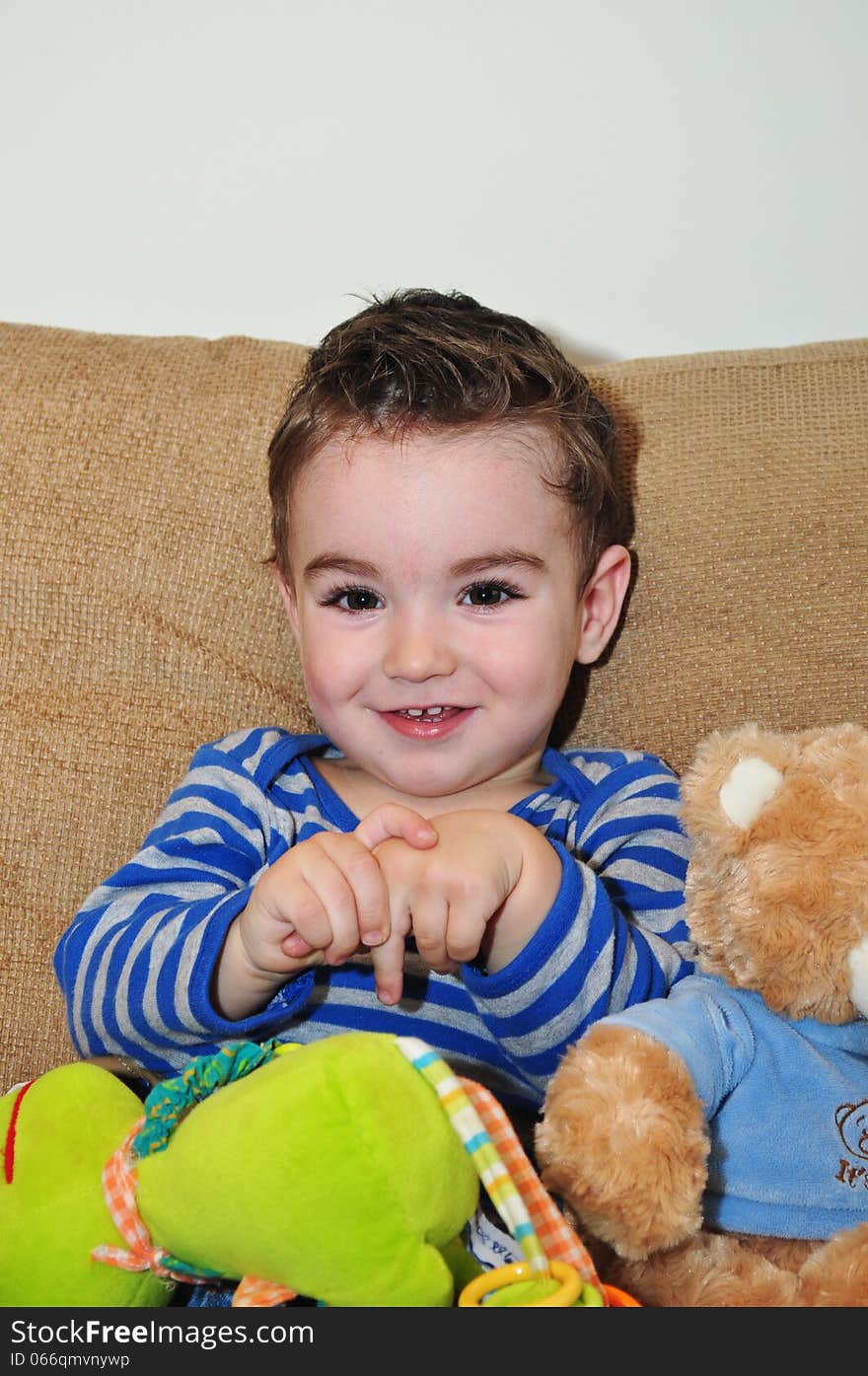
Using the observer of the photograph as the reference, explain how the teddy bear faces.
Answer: facing the viewer and to the right of the viewer

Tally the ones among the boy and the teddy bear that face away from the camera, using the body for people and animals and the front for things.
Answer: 0

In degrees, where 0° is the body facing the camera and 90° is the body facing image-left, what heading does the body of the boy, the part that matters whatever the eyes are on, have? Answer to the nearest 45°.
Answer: approximately 0°
